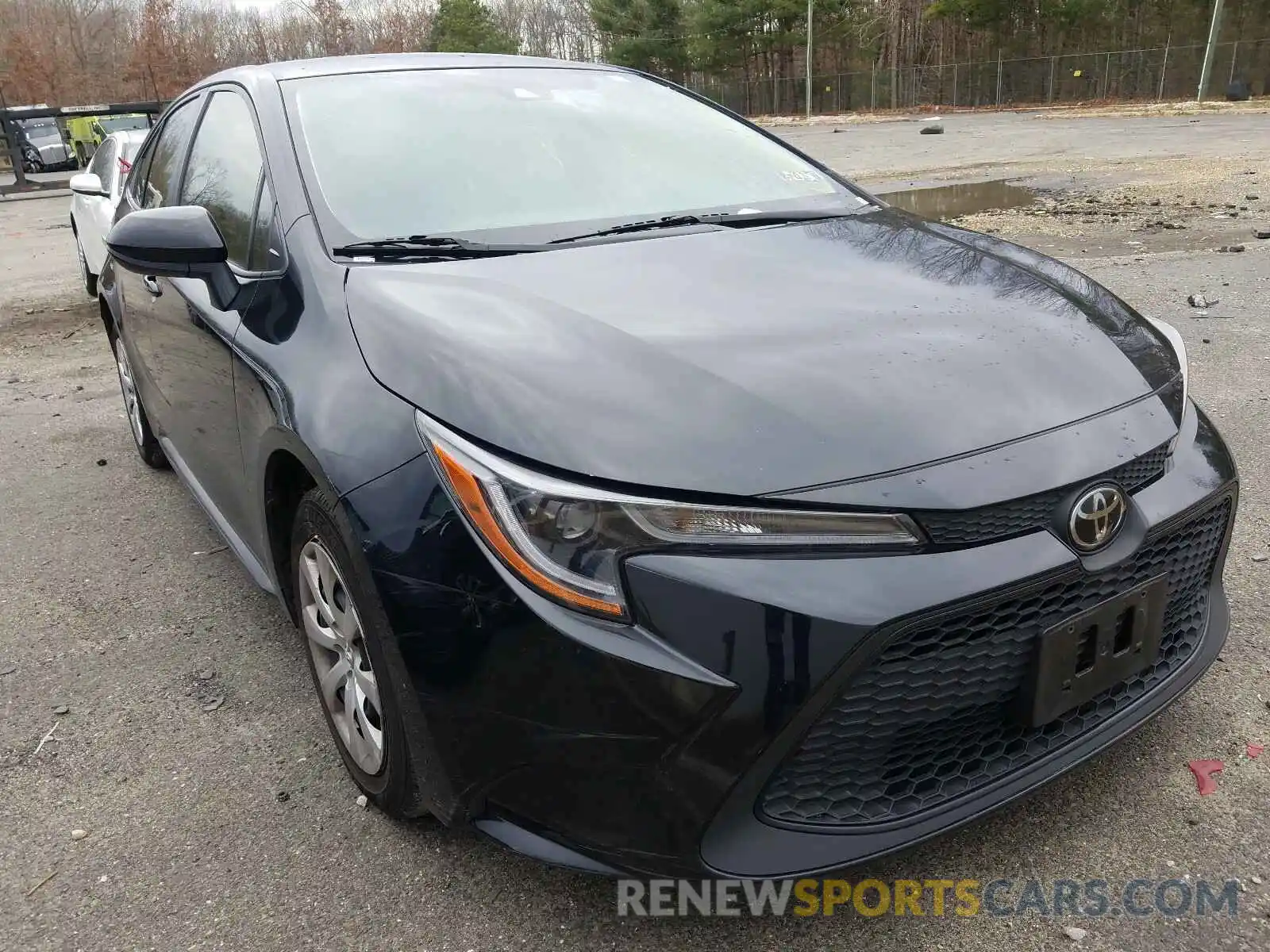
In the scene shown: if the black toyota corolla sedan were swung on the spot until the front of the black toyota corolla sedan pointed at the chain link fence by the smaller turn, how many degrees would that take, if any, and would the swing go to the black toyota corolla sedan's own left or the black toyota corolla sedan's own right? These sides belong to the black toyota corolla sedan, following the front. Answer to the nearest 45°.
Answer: approximately 90° to the black toyota corolla sedan's own left

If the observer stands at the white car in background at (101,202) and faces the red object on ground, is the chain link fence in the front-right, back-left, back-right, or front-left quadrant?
back-left

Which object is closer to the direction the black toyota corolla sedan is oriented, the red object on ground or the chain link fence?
the red object on ground

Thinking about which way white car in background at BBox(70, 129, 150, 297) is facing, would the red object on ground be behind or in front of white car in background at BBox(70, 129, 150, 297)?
in front

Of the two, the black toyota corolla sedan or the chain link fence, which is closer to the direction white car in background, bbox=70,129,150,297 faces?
the black toyota corolla sedan

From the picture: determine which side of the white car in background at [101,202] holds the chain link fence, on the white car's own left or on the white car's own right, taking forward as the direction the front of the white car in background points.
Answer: on the white car's own left

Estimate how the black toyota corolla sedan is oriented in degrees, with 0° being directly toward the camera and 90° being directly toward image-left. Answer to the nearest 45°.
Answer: approximately 315°

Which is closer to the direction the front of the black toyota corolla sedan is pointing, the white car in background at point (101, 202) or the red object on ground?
the red object on ground

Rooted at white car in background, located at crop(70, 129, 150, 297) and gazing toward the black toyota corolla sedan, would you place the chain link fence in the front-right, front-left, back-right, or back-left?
back-left

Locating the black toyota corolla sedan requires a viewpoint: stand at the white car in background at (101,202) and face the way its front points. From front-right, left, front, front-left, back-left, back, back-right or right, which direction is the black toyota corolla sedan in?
front-right

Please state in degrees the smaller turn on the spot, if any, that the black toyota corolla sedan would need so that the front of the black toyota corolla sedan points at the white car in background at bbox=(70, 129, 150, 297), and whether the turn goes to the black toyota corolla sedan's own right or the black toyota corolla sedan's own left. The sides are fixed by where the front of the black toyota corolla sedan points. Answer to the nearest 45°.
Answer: approximately 180°
